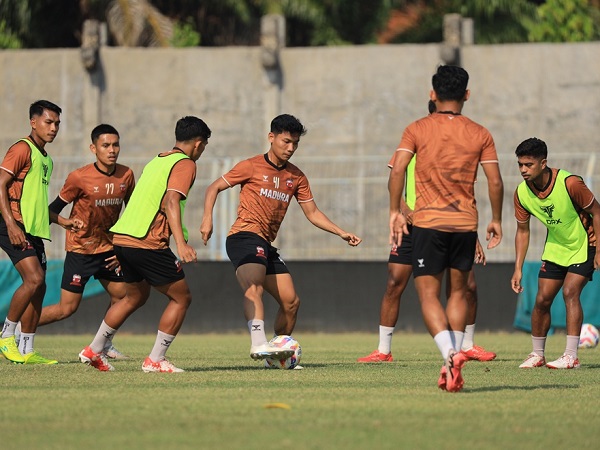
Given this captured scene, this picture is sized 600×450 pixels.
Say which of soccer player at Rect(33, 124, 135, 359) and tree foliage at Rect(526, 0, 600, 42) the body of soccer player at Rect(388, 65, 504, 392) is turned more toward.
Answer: the tree foliage

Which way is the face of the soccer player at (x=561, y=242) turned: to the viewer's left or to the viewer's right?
to the viewer's left

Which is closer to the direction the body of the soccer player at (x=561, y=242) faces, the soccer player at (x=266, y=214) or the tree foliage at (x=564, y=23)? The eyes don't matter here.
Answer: the soccer player

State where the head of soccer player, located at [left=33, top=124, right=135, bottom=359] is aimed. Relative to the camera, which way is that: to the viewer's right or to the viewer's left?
to the viewer's right

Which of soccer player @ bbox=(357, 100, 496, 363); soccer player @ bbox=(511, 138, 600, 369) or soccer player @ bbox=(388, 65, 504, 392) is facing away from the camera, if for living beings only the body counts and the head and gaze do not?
soccer player @ bbox=(388, 65, 504, 392)

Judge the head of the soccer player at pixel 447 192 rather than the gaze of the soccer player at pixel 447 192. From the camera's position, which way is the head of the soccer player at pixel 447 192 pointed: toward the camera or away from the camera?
away from the camera

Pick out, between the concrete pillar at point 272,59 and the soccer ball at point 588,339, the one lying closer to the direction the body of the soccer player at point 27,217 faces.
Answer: the soccer ball

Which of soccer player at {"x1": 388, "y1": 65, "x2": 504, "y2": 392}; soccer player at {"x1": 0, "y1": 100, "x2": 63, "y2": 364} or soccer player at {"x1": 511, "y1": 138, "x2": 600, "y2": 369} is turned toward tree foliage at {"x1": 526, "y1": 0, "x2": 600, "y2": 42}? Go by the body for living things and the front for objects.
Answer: soccer player at {"x1": 388, "y1": 65, "x2": 504, "y2": 392}

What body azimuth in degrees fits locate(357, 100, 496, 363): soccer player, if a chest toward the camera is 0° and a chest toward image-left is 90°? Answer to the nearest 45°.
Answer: approximately 0°

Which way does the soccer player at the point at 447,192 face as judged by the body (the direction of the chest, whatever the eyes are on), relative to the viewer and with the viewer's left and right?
facing away from the viewer

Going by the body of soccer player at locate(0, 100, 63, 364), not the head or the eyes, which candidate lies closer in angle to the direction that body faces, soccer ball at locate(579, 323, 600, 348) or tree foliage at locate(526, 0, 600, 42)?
the soccer ball

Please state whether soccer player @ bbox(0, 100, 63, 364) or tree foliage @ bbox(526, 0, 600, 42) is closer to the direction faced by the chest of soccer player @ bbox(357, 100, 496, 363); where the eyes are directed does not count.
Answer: the soccer player
